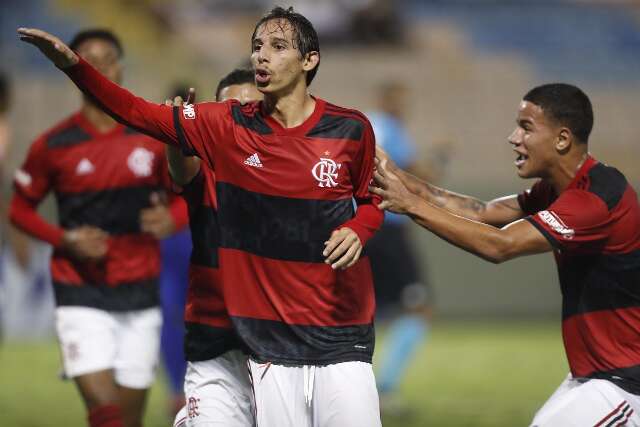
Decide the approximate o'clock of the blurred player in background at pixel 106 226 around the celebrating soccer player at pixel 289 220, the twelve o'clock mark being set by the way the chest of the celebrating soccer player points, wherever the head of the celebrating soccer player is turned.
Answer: The blurred player in background is roughly at 5 o'clock from the celebrating soccer player.

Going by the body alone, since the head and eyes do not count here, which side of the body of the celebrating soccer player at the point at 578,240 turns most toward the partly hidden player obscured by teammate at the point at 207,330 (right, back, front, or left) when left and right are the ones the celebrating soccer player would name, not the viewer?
front

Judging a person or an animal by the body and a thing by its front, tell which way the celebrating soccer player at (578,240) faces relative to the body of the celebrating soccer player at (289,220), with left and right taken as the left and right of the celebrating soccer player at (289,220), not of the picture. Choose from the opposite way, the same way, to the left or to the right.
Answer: to the right

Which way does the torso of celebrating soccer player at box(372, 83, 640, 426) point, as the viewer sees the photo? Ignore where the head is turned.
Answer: to the viewer's left

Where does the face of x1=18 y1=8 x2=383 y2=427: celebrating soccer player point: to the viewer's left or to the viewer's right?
to the viewer's left

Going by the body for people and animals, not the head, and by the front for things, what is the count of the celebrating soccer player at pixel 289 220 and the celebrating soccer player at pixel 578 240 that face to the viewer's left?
1

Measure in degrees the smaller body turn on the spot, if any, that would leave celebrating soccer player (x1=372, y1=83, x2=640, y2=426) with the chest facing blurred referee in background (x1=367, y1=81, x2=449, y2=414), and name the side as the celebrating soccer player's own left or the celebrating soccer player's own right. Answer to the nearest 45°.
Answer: approximately 90° to the celebrating soccer player's own right

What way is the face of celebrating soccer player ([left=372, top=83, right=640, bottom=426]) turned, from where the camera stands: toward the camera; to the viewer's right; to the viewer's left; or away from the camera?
to the viewer's left

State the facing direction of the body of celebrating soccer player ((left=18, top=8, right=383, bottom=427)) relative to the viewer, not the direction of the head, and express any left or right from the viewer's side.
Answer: facing the viewer

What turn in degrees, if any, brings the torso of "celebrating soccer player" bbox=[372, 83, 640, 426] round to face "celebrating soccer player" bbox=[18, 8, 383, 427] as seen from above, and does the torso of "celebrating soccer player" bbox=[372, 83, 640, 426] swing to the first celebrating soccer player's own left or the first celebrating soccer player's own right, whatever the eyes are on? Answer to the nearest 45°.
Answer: approximately 45° to the first celebrating soccer player's own left
